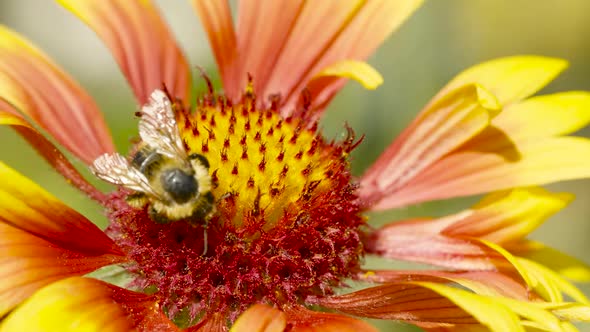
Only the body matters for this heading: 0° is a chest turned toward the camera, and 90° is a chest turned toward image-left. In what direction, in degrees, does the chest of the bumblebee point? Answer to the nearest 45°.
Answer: approximately 315°
